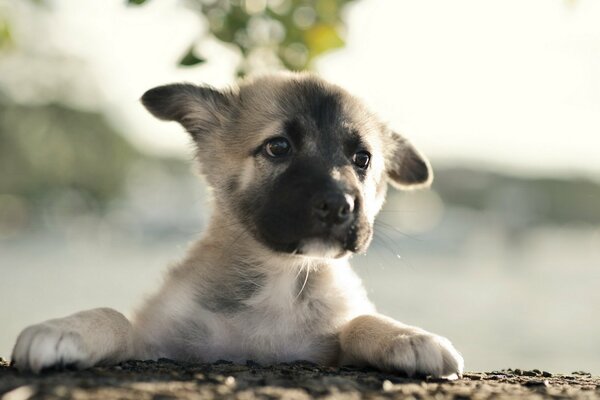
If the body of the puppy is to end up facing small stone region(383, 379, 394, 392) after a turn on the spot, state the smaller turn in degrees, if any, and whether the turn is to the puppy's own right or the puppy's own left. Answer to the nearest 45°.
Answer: approximately 45° to the puppy's own left

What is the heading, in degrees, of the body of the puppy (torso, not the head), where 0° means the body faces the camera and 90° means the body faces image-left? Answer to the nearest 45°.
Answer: approximately 0°

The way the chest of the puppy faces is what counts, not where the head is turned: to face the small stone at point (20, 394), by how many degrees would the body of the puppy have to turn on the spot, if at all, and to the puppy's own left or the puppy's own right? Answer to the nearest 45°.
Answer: approximately 45° to the puppy's own right

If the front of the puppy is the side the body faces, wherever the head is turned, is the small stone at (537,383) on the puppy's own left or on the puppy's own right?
on the puppy's own left
